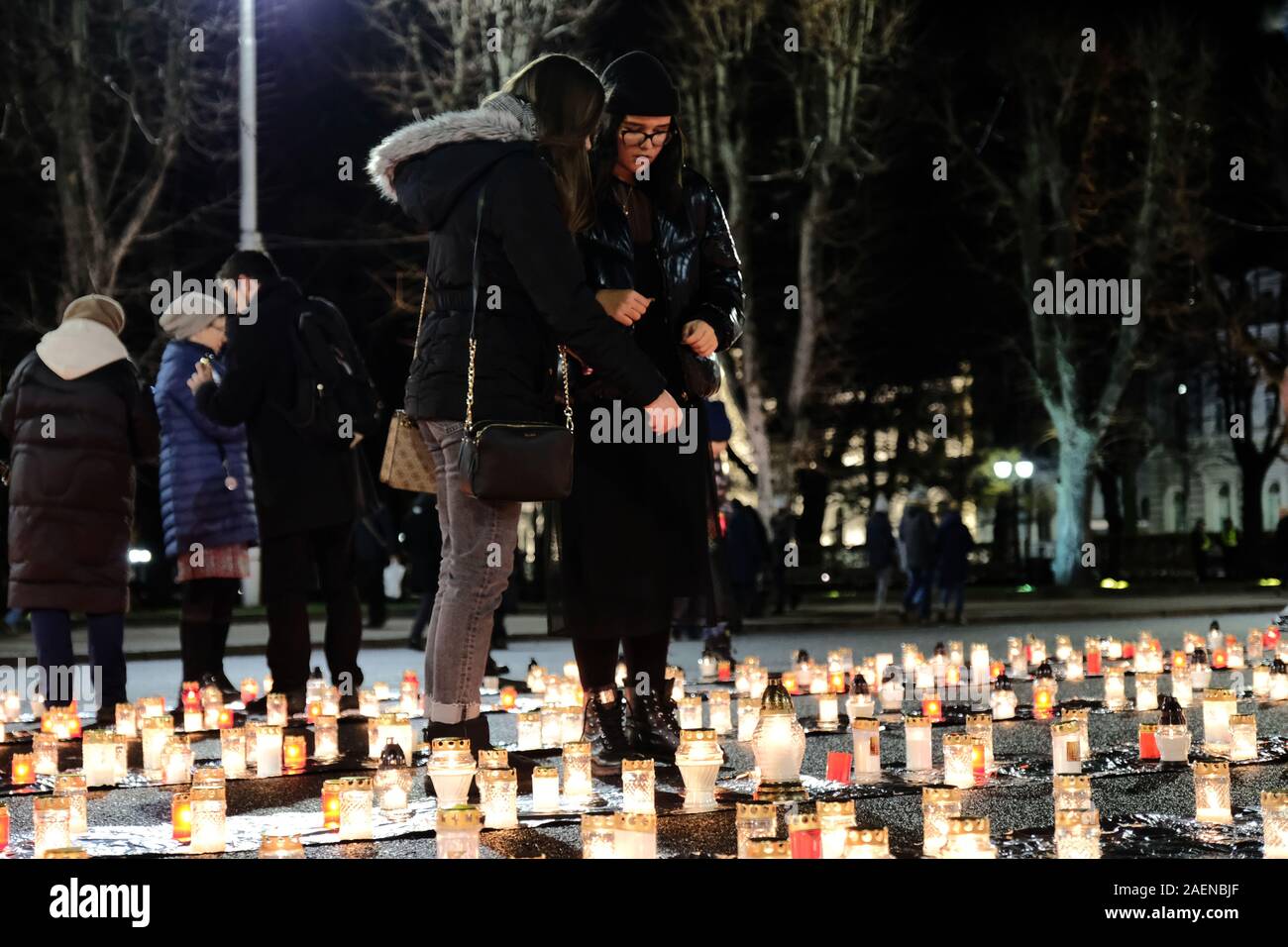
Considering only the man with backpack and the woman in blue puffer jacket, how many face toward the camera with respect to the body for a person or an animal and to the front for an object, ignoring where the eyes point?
0

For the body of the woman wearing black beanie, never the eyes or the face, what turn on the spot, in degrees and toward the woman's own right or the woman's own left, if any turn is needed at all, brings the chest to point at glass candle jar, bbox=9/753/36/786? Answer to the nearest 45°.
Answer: approximately 90° to the woman's own right

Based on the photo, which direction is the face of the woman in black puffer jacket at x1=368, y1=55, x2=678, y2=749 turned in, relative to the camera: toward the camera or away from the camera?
away from the camera

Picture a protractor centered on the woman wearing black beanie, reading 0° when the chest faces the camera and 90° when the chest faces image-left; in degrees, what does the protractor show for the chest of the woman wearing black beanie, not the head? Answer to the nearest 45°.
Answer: approximately 0°

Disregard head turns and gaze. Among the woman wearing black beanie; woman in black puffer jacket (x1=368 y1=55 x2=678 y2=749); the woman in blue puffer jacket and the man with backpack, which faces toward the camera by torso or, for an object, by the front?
the woman wearing black beanie

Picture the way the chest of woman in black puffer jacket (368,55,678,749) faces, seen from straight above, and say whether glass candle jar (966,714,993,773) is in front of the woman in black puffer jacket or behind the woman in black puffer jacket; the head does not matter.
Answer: in front

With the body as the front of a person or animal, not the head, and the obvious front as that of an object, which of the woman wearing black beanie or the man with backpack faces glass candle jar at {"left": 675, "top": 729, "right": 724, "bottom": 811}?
the woman wearing black beanie

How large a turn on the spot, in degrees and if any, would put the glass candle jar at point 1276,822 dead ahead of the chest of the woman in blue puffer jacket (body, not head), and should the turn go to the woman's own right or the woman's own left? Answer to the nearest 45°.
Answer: approximately 90° to the woman's own right

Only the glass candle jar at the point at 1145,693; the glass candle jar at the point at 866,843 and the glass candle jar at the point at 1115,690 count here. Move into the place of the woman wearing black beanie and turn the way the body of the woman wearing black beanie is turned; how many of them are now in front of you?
1

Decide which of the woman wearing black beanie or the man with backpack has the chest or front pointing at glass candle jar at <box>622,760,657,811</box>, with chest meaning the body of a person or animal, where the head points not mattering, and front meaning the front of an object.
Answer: the woman wearing black beanie

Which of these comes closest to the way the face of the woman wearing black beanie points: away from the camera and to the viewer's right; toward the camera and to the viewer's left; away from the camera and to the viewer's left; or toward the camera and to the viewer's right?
toward the camera and to the viewer's left

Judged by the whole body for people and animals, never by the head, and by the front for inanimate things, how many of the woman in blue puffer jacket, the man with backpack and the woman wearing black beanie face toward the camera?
1
